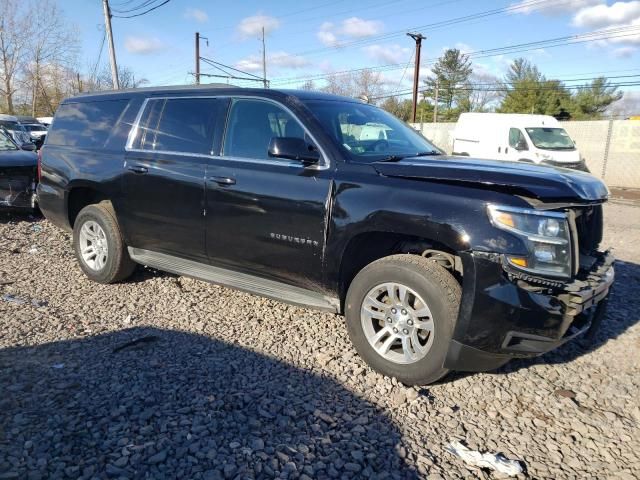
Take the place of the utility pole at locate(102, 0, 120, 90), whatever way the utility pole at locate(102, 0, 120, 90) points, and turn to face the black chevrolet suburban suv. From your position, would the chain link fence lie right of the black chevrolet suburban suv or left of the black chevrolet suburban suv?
left

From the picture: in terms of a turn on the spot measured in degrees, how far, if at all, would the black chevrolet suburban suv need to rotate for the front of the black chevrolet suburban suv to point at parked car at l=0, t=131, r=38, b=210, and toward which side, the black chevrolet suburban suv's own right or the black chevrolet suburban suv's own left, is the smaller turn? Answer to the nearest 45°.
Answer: approximately 180°

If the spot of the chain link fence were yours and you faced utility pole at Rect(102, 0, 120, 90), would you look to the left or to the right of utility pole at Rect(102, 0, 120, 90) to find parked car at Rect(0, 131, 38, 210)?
left

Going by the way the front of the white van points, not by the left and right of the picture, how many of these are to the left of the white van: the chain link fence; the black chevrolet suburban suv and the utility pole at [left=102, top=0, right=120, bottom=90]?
1

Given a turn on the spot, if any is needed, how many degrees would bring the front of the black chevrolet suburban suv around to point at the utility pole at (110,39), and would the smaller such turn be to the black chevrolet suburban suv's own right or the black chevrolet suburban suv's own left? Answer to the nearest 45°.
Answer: approximately 180°

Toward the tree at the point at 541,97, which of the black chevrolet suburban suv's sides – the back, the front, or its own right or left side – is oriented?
left

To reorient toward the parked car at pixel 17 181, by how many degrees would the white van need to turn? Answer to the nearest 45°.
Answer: approximately 90° to its right

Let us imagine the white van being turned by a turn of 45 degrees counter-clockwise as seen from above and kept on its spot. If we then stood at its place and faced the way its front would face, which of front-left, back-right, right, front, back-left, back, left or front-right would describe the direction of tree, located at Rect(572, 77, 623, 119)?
left

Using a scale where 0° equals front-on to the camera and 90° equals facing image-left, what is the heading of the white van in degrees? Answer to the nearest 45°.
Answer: approximately 315°

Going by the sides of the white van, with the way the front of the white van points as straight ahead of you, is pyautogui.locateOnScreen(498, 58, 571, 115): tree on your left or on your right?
on your left

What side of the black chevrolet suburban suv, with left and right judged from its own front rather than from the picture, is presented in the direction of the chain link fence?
left
